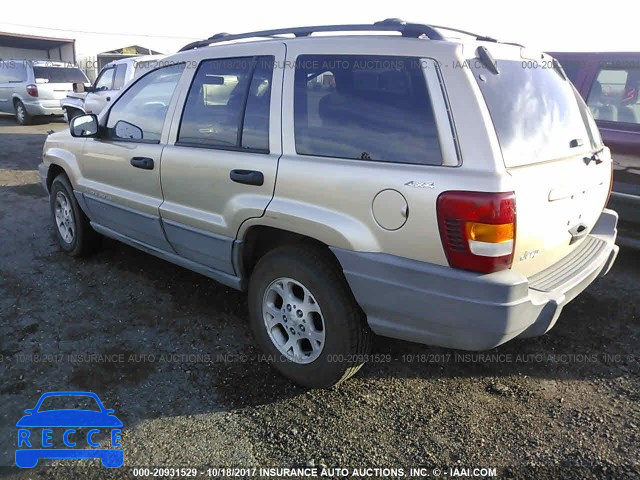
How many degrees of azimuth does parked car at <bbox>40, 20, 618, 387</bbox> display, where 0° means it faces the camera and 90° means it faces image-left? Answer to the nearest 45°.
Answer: approximately 135°

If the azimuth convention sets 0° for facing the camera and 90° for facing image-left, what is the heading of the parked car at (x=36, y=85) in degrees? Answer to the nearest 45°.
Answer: approximately 135°

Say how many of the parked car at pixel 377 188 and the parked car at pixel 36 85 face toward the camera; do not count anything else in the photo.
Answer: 0

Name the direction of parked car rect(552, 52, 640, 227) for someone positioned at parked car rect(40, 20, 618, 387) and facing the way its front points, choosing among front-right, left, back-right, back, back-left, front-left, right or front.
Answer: right

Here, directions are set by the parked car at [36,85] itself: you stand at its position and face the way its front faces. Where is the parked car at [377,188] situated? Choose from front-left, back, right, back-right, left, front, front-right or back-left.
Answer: back-left

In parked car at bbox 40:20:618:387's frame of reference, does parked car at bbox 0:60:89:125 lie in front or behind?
in front
